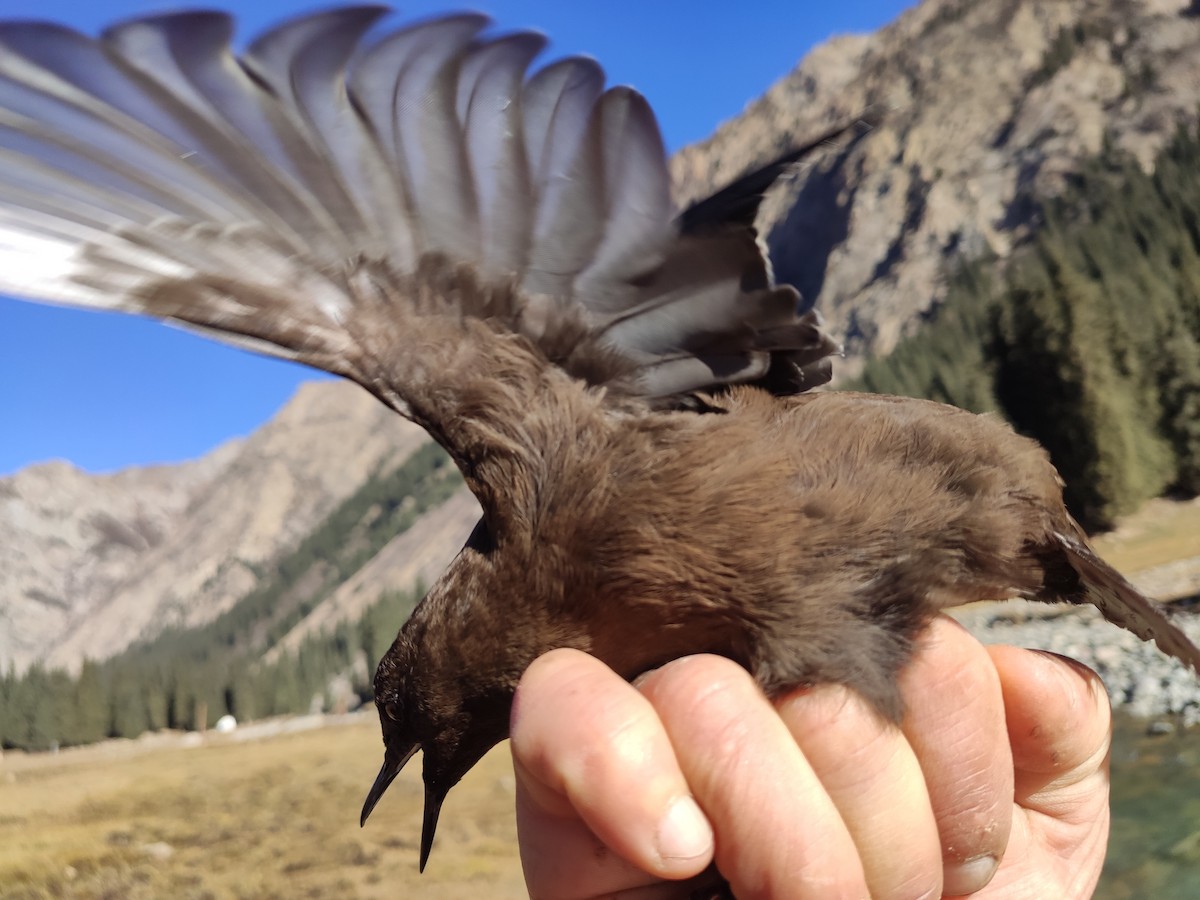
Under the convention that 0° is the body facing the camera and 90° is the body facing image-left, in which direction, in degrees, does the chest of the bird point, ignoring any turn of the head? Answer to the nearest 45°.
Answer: approximately 90°
